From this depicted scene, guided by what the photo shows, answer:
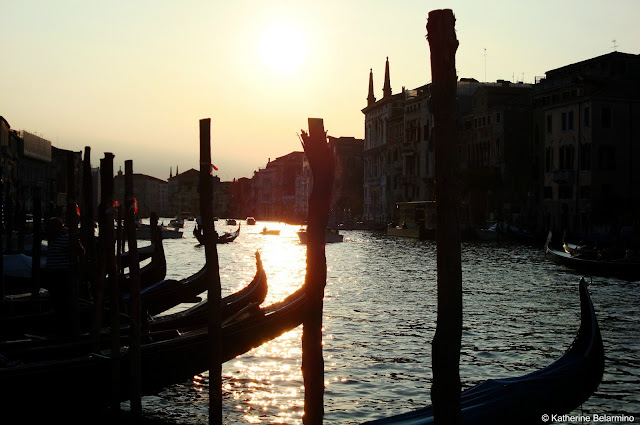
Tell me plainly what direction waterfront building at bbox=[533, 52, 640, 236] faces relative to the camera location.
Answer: facing the viewer and to the left of the viewer

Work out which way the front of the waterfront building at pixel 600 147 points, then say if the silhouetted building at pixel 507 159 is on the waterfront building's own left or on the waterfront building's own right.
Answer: on the waterfront building's own right

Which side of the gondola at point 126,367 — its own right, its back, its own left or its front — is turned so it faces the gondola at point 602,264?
front

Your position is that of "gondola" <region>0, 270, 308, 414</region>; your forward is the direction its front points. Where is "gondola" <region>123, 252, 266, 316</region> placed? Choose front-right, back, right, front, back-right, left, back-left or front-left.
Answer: front-left

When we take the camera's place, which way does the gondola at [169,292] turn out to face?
facing away from the viewer and to the right of the viewer

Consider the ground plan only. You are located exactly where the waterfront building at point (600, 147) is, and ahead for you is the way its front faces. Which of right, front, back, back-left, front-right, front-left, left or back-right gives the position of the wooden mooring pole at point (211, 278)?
front-left

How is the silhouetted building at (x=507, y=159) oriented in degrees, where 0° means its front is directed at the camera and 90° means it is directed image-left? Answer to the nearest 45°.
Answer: approximately 45°

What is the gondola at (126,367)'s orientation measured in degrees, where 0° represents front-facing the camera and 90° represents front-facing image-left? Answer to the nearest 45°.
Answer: approximately 225°

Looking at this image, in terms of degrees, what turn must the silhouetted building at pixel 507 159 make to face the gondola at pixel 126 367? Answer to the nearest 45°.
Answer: approximately 45° to its left
